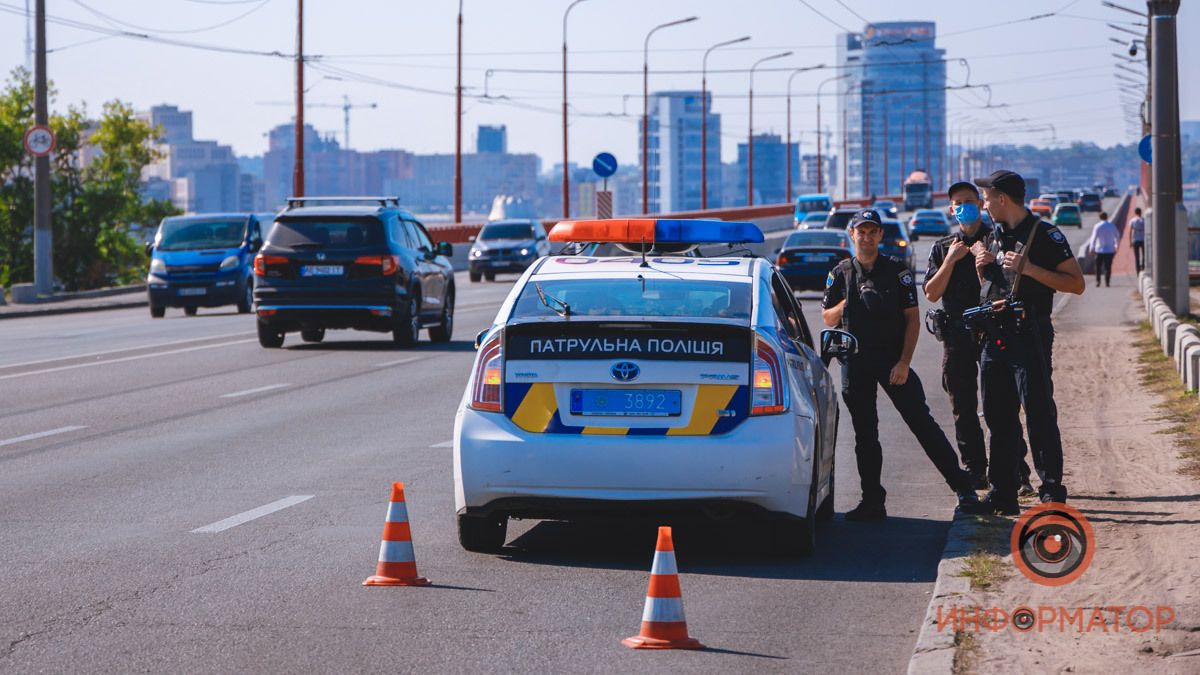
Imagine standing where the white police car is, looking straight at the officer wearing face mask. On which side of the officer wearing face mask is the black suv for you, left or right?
left

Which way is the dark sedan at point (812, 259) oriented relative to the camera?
away from the camera

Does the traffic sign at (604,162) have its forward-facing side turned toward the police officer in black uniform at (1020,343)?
yes

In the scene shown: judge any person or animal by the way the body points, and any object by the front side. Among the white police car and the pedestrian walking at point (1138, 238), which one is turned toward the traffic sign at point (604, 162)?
the white police car

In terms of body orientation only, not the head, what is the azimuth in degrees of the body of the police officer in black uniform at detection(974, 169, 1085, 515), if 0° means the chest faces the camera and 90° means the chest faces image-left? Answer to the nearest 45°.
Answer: approximately 45°

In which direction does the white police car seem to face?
away from the camera

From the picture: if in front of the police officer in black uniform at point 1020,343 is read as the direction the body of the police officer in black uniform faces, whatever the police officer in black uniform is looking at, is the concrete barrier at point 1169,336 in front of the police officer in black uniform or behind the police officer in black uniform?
behind

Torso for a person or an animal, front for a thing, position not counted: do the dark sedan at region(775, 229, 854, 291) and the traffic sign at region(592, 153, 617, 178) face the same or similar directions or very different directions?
very different directions

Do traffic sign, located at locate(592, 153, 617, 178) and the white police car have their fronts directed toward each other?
yes
